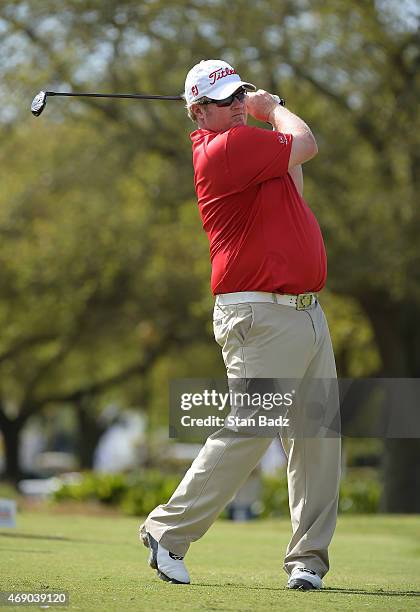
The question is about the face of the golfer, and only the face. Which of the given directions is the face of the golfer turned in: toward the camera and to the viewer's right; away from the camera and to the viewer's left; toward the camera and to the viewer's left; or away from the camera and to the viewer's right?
toward the camera and to the viewer's right

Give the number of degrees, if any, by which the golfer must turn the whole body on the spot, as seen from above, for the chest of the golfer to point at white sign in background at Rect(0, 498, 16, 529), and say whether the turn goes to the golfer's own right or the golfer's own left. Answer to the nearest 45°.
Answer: approximately 180°

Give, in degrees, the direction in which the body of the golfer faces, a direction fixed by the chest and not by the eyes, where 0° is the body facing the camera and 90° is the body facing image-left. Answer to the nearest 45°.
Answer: approximately 315°

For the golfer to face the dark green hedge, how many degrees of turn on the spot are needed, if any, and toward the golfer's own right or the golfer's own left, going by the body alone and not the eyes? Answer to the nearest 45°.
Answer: approximately 135° to the golfer's own left

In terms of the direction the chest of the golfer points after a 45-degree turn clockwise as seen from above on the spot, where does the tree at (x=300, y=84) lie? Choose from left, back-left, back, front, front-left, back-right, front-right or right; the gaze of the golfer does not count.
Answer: back
